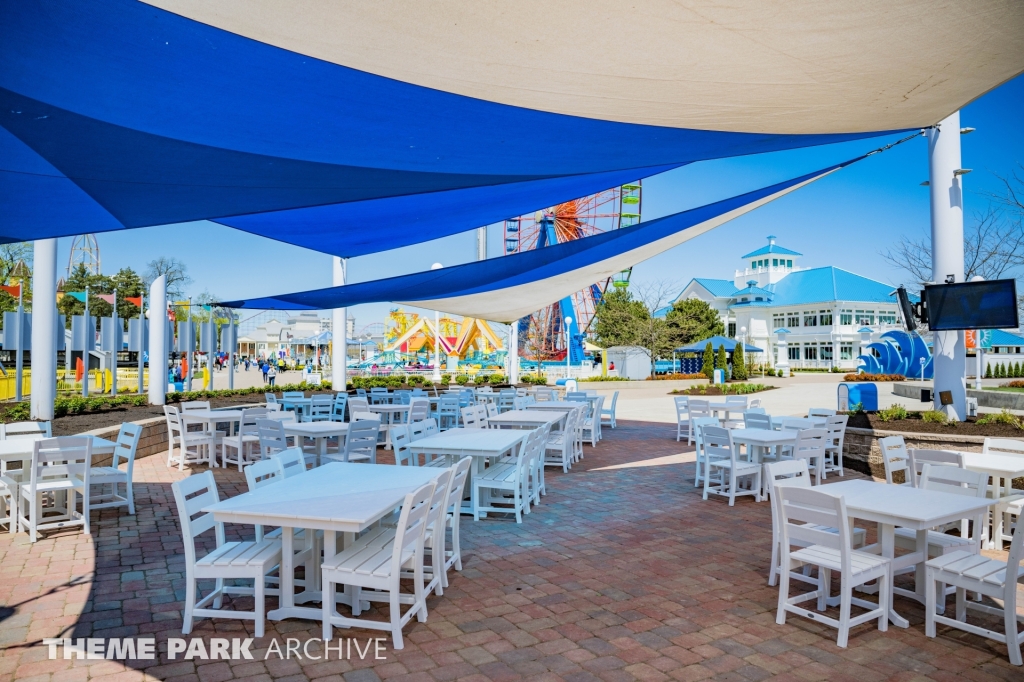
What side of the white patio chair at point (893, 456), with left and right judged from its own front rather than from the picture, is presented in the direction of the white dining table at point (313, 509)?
right

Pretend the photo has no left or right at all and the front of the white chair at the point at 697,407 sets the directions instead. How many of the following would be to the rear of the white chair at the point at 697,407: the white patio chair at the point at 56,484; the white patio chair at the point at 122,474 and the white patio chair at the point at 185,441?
3

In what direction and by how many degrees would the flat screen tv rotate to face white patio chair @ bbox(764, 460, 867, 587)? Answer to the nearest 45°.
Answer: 0° — it already faces it

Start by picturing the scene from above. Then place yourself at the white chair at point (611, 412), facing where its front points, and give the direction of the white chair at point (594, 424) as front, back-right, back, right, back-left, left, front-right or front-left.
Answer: left

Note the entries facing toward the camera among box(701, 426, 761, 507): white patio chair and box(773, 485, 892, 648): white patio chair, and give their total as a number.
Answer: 0

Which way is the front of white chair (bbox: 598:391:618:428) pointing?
to the viewer's left

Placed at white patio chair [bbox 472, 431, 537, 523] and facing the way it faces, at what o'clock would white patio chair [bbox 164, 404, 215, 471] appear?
white patio chair [bbox 164, 404, 215, 471] is roughly at 1 o'clock from white patio chair [bbox 472, 431, 537, 523].

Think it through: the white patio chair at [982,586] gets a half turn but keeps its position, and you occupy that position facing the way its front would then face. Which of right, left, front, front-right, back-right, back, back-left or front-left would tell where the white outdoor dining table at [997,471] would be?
back-left

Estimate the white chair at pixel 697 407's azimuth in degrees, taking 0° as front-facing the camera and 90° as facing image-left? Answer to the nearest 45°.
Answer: approximately 225°

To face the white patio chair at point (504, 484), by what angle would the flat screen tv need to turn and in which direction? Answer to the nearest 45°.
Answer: approximately 45° to its right

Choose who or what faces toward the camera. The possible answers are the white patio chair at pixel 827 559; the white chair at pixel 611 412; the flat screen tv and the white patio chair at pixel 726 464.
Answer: the flat screen tv

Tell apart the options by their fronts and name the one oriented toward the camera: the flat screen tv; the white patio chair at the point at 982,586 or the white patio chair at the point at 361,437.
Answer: the flat screen tv

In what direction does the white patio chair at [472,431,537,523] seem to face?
to the viewer's left
